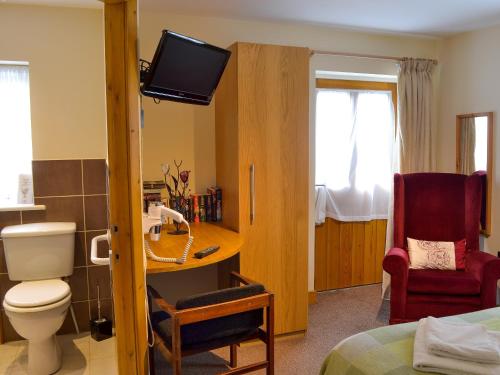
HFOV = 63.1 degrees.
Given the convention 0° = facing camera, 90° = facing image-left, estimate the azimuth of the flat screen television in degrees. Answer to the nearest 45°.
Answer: approximately 315°

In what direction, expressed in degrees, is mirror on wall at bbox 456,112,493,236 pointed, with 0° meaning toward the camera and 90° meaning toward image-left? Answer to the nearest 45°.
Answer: approximately 45°

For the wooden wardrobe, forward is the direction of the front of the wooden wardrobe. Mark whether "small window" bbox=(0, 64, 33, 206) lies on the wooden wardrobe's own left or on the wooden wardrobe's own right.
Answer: on the wooden wardrobe's own right

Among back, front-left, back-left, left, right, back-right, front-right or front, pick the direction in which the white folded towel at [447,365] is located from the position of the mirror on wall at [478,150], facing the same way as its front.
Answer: front-left

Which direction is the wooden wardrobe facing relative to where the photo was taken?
toward the camera

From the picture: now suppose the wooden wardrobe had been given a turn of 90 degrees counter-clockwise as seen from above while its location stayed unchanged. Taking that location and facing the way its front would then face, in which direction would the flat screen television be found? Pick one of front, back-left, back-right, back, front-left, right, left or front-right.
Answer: back-right

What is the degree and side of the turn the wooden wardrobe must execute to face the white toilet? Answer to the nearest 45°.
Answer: approximately 90° to its right

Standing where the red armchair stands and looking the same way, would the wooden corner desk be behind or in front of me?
in front

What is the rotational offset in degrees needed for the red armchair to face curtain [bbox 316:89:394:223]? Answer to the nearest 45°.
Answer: approximately 135° to its right

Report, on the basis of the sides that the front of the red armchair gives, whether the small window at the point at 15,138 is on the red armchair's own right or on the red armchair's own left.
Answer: on the red armchair's own right

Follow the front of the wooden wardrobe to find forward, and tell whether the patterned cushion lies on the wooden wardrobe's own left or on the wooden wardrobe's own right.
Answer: on the wooden wardrobe's own left

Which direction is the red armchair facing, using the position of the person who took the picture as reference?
facing the viewer

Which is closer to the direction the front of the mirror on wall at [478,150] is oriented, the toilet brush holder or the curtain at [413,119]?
the toilet brush holder

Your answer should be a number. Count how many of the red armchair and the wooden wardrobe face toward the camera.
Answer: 2
